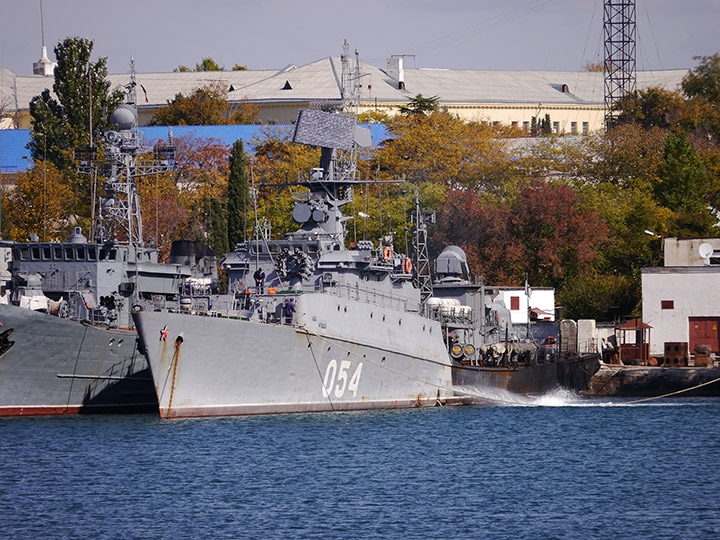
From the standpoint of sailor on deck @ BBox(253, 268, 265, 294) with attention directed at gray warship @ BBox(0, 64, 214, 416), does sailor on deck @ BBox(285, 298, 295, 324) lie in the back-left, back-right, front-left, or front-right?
back-left

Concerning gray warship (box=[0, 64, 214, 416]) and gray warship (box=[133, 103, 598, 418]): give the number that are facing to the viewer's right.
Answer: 0

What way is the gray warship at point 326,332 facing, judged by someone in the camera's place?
facing the viewer and to the left of the viewer

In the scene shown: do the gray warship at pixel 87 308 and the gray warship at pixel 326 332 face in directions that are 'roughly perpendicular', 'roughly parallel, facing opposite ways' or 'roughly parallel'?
roughly parallel

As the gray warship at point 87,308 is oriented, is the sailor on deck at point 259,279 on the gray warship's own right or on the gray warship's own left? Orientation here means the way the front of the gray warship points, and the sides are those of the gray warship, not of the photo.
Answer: on the gray warship's own left

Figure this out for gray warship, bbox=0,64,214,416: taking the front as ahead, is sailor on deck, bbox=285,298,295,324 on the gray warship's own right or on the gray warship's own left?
on the gray warship's own left
